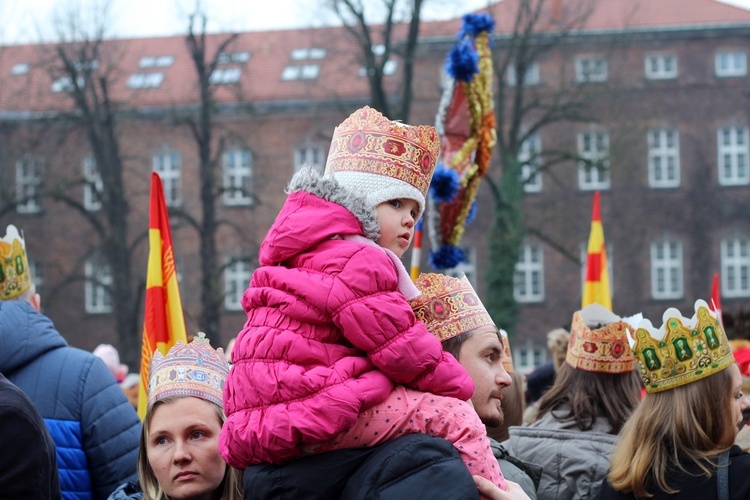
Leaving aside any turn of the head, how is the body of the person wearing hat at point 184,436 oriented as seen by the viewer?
toward the camera

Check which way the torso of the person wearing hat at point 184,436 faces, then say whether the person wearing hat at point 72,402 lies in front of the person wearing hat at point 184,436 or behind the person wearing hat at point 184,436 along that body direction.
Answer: behind

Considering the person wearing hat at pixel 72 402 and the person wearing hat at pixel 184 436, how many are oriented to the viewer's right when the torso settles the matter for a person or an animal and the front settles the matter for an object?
0

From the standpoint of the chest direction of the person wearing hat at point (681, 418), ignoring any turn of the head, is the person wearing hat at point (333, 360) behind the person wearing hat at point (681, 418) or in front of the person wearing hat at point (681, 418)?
behind

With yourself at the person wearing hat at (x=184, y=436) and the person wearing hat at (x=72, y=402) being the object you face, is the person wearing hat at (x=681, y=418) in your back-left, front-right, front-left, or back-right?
back-right

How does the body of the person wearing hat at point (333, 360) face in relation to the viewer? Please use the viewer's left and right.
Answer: facing to the right of the viewer

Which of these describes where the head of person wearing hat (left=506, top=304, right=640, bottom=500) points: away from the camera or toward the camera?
away from the camera

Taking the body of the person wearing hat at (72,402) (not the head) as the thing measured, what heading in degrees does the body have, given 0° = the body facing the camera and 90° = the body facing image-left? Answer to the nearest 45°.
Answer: approximately 180°

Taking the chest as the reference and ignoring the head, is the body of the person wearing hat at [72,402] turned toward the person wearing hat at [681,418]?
no

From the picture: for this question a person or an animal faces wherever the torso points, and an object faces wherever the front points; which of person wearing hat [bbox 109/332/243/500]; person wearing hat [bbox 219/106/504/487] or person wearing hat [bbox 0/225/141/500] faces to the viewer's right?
person wearing hat [bbox 219/106/504/487]

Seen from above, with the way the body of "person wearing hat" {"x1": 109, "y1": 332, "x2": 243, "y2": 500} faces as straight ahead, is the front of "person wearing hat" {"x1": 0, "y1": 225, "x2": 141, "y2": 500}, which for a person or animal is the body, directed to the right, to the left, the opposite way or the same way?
the opposite way

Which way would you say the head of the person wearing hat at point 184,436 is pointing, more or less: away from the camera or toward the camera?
toward the camera

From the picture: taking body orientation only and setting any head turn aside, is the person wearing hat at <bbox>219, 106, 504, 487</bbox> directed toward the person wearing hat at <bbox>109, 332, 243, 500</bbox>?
no

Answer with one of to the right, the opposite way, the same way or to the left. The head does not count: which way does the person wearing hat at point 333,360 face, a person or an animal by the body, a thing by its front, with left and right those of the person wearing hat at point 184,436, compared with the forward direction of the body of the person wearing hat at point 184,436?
to the left

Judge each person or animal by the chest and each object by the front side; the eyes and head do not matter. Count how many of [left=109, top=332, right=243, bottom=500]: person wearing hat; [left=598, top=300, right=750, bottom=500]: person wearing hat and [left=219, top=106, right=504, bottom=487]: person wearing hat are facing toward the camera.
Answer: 1
